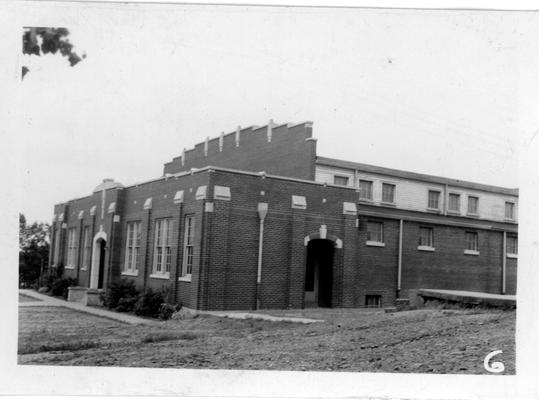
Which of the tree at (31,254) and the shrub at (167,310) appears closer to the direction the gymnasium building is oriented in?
the shrub

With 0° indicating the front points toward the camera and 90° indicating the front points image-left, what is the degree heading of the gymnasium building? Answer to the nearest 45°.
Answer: approximately 45°
